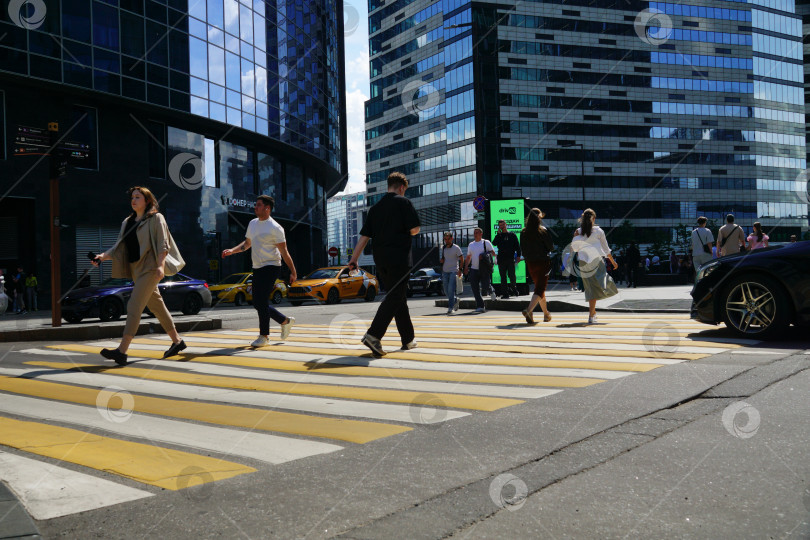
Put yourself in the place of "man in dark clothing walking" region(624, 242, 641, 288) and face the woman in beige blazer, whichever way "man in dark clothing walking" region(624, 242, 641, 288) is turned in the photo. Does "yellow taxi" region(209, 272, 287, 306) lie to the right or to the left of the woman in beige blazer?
right

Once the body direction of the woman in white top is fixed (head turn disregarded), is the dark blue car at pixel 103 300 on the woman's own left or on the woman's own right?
on the woman's own left

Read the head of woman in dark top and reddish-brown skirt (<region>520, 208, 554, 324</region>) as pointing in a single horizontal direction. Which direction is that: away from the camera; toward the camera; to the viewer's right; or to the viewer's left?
away from the camera

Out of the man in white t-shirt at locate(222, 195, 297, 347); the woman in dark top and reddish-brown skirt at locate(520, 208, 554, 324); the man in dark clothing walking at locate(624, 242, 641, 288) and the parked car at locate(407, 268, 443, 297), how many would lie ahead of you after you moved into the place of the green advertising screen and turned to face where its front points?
2
